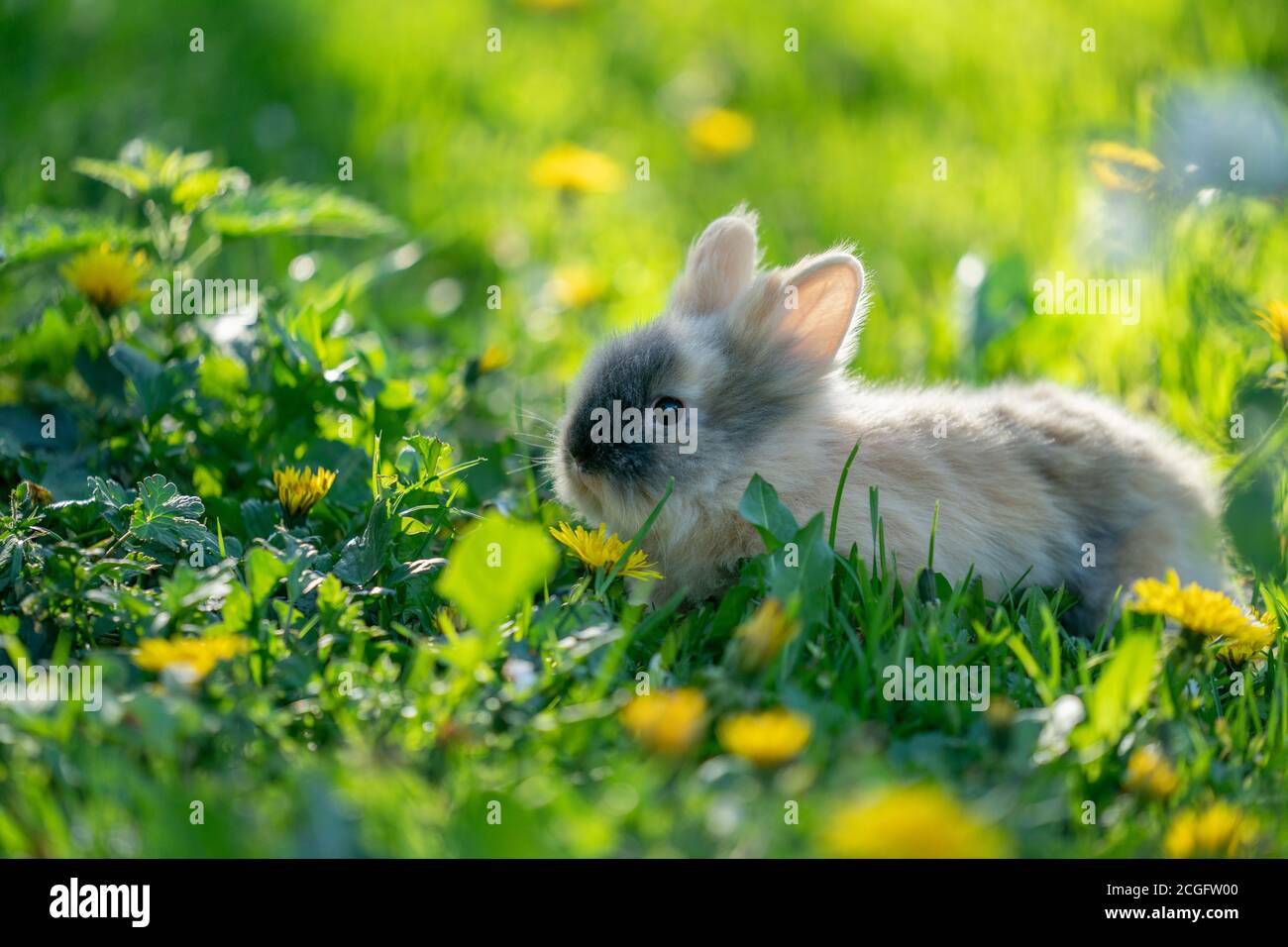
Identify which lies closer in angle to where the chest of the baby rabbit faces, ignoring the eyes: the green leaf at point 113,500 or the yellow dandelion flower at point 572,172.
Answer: the green leaf

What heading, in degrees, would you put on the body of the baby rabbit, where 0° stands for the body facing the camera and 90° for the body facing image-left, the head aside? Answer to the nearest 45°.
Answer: approximately 90°

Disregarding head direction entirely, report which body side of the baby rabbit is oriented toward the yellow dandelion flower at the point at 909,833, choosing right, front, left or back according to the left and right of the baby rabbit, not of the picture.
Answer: left

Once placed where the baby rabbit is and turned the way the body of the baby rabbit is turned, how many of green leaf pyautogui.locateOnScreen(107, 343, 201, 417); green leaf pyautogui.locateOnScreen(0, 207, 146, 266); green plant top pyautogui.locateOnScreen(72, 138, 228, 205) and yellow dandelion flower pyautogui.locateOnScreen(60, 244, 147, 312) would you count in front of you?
4

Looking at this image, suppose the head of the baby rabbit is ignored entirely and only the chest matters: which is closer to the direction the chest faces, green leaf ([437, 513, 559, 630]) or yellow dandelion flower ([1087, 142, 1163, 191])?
the green leaf

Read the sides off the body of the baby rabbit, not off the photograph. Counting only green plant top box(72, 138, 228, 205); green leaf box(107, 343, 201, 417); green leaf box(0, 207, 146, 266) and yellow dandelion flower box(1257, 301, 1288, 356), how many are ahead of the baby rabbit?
3

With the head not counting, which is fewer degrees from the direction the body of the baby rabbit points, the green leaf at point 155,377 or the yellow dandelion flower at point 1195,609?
the green leaf

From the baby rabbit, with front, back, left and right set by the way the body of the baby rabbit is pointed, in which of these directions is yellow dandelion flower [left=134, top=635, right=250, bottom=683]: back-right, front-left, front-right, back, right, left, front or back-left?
front-left
